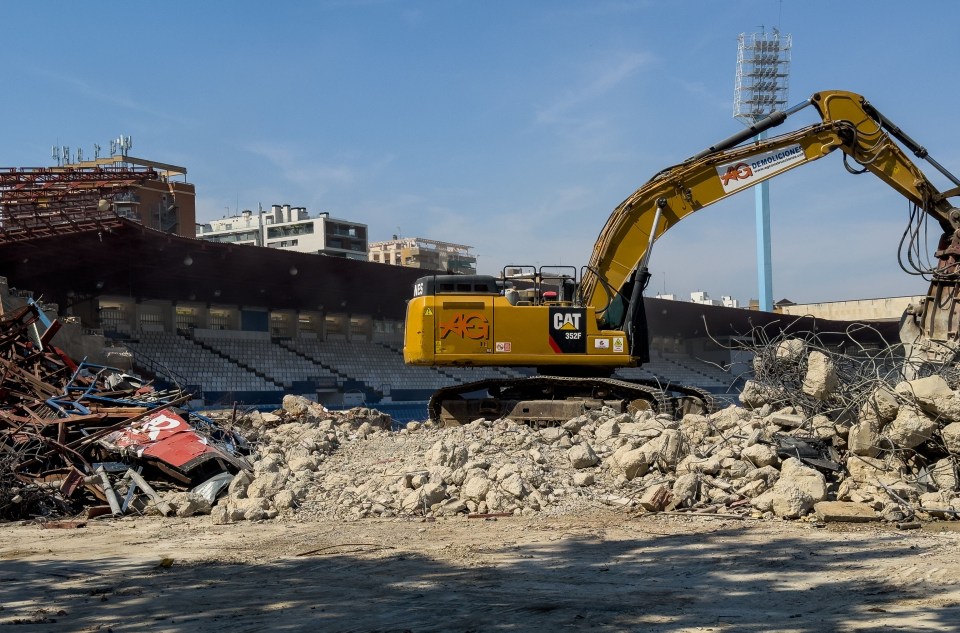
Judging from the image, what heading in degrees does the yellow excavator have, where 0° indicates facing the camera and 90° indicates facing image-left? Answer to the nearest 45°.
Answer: approximately 270°

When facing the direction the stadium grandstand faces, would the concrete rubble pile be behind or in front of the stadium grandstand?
in front

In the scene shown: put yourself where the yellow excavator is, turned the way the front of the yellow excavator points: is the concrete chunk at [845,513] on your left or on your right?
on your right

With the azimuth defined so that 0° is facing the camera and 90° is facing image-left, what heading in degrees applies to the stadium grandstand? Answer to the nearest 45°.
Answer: approximately 315°

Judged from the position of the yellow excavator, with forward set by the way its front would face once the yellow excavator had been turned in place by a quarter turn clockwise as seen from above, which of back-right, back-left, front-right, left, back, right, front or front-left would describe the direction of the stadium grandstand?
back-right
